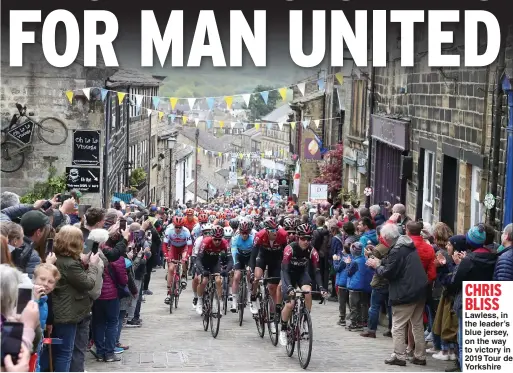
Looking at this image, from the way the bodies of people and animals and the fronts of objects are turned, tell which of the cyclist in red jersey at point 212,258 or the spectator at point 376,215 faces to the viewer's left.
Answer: the spectator

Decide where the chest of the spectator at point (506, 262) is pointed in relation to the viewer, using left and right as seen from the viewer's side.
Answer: facing to the left of the viewer

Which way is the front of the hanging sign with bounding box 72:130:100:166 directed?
toward the camera

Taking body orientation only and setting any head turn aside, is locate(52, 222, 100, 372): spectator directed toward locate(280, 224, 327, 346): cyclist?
yes

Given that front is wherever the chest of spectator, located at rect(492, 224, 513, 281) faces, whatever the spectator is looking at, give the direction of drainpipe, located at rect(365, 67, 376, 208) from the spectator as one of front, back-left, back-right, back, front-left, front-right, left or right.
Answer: right

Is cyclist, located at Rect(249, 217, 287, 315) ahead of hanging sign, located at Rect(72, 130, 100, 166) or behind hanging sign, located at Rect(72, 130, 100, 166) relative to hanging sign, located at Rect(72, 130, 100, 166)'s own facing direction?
ahead

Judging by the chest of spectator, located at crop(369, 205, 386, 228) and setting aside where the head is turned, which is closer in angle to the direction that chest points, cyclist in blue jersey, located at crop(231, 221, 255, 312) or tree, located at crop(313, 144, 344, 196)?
the cyclist in blue jersey

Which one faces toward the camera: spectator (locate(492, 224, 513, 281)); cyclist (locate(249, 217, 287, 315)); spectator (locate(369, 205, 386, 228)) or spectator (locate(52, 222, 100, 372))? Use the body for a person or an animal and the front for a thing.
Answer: the cyclist

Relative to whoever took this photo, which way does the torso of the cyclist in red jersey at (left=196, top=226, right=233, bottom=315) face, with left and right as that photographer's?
facing the viewer

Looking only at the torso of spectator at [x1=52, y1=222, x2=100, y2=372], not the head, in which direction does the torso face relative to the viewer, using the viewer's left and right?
facing away from the viewer and to the right of the viewer

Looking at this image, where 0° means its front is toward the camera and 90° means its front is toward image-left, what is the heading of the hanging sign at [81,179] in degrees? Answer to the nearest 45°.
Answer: approximately 0°

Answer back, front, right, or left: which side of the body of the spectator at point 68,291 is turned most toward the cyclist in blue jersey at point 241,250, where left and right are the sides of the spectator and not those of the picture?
front
